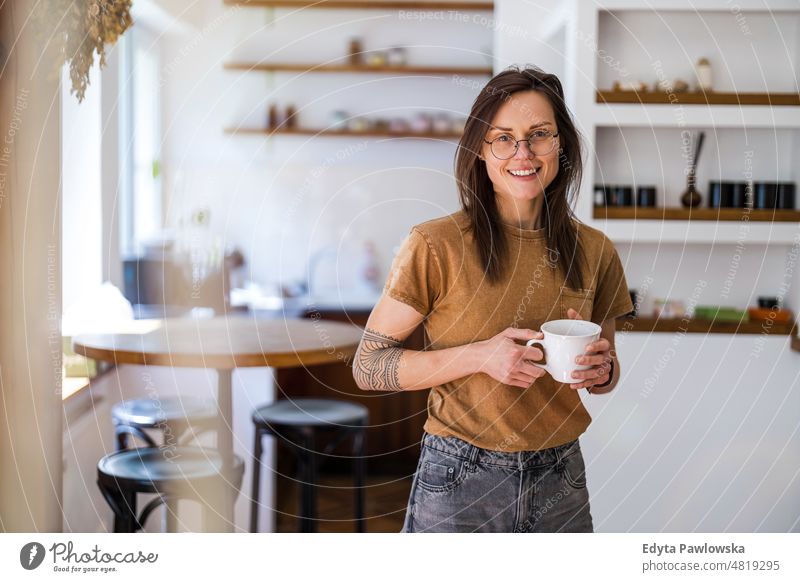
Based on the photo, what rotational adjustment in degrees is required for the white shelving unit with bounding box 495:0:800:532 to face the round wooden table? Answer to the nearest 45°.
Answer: approximately 45° to its right

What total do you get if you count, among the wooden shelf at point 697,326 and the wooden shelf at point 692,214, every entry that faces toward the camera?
2

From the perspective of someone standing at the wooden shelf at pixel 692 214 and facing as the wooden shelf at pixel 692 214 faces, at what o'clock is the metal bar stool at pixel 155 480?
The metal bar stool is roughly at 2 o'clock from the wooden shelf.

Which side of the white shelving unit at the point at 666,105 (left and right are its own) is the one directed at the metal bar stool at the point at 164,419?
right

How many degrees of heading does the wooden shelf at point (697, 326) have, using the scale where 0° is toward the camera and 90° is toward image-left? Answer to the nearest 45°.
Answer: approximately 0°
